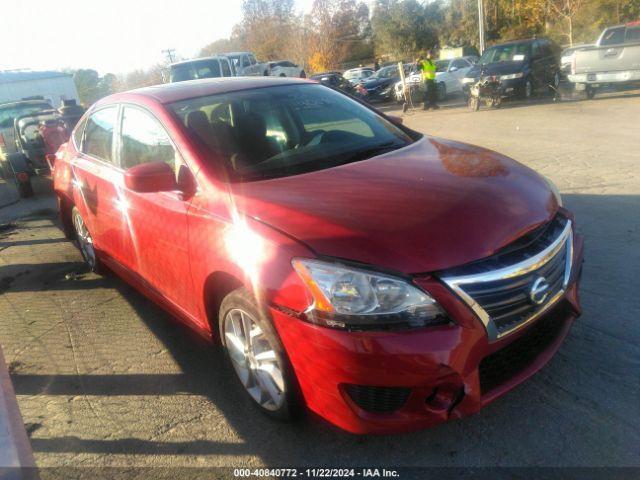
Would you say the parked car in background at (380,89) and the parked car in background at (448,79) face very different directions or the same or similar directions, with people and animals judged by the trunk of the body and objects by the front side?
same or similar directions

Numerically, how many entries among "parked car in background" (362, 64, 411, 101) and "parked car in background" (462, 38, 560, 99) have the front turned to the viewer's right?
0

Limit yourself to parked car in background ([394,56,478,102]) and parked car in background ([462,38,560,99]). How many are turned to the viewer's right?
0

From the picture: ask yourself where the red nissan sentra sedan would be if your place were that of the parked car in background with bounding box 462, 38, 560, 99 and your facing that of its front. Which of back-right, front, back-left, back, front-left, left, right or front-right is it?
front-left

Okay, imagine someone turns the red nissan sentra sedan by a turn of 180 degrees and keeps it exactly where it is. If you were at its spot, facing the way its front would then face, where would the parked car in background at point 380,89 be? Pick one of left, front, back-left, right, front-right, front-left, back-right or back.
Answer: front-right

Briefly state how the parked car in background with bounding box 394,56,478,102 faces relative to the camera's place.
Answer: facing the viewer and to the left of the viewer

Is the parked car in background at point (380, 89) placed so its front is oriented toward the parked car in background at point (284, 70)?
no

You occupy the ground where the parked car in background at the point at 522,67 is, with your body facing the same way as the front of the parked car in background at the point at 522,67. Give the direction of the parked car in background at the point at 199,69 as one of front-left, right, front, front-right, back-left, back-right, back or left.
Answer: front-right

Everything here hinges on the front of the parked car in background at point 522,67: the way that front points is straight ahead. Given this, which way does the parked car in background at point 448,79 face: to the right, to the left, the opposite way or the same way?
the same way

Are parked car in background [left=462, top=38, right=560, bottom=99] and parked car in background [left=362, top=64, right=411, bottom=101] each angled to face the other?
no

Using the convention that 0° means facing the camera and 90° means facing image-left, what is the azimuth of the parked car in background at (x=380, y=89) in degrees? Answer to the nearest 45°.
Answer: approximately 45°

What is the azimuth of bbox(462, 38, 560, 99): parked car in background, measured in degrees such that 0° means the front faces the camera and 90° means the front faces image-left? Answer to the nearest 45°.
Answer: approximately 45°

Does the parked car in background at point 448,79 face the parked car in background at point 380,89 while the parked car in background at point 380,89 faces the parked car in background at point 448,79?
no

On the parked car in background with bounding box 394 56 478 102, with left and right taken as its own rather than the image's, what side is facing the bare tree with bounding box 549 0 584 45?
back

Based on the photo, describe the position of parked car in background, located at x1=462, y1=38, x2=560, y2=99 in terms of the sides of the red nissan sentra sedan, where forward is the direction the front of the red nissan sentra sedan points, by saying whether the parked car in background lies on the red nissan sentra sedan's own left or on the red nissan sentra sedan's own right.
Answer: on the red nissan sentra sedan's own left
